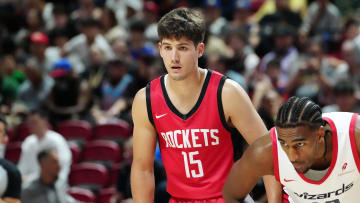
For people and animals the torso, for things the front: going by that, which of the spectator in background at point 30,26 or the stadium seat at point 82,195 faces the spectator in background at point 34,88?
the spectator in background at point 30,26

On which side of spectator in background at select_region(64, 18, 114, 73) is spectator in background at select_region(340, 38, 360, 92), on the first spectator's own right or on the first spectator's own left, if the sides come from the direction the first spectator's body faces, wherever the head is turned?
on the first spectator's own left

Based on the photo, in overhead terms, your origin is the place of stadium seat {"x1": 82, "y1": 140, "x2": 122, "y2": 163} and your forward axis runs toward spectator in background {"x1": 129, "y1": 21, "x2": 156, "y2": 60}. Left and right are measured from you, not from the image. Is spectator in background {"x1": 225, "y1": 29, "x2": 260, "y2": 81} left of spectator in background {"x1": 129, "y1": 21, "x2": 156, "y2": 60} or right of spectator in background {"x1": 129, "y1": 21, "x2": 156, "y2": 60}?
right

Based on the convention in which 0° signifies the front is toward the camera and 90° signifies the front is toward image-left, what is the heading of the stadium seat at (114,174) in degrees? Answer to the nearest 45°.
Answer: approximately 45°

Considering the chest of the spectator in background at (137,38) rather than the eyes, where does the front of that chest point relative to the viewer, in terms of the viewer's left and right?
facing the viewer

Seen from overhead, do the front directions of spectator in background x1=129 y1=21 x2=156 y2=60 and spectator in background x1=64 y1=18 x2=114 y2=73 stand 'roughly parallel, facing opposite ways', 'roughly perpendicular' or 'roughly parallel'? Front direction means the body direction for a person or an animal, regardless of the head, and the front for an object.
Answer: roughly parallel

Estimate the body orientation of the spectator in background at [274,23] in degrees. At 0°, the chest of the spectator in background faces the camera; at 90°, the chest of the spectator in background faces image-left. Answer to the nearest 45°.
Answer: approximately 0°

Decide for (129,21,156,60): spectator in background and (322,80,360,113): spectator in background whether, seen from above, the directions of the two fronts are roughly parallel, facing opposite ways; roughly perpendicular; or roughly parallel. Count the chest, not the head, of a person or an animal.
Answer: roughly parallel

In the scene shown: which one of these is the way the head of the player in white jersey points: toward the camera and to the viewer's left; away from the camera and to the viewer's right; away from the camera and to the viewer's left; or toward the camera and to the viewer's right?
toward the camera and to the viewer's left

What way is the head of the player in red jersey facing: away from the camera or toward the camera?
toward the camera

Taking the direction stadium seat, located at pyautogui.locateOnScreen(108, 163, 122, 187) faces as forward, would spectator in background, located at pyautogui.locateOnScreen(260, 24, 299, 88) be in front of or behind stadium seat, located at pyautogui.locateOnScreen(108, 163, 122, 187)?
behind

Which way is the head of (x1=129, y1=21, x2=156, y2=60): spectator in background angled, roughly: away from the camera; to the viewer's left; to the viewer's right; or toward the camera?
toward the camera

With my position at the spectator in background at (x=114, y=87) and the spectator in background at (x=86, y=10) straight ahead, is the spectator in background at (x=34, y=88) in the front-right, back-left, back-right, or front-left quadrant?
front-left

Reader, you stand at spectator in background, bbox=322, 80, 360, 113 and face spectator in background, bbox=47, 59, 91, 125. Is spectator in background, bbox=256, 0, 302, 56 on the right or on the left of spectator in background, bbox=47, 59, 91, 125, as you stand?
right

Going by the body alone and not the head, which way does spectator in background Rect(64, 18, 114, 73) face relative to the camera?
toward the camera

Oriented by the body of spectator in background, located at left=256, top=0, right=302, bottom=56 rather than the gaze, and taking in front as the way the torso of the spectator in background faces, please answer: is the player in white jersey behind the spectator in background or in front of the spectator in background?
in front

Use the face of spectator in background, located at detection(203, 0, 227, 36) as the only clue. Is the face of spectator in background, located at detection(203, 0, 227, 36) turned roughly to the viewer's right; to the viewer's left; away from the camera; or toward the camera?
toward the camera
